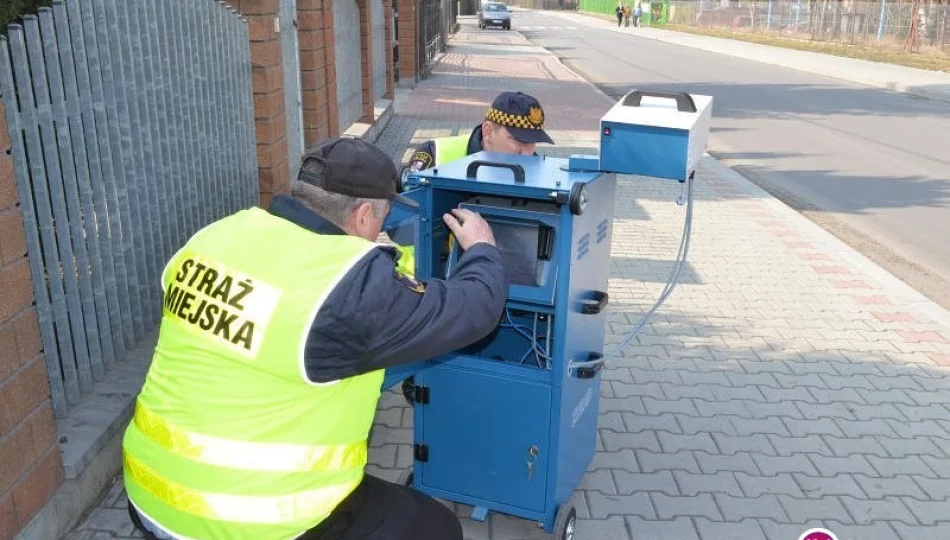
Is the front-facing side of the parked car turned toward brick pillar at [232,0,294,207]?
yes

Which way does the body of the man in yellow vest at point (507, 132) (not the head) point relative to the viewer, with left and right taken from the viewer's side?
facing the viewer and to the right of the viewer

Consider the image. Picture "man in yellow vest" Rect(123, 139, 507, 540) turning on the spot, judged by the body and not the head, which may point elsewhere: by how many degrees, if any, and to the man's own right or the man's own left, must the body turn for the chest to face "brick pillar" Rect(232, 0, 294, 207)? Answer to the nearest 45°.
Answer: approximately 45° to the man's own left

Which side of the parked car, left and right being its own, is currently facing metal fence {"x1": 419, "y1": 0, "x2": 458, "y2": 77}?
front

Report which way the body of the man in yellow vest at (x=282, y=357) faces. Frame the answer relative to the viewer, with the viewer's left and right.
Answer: facing away from the viewer and to the right of the viewer

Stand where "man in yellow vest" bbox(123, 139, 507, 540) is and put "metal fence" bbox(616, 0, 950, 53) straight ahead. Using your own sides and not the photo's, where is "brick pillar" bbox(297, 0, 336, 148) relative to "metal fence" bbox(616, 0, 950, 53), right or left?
left

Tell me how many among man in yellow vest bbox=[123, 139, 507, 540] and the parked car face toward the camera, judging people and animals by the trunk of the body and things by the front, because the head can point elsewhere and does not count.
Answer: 1

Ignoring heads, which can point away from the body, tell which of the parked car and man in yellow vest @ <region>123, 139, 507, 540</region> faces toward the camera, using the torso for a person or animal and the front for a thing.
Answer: the parked car

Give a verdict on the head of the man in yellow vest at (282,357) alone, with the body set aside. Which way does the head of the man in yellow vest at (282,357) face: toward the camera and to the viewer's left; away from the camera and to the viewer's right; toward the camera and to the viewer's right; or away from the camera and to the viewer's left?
away from the camera and to the viewer's right

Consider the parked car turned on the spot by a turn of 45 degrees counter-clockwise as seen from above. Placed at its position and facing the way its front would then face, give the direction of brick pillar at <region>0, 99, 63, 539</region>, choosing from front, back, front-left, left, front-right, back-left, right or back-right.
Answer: front-right

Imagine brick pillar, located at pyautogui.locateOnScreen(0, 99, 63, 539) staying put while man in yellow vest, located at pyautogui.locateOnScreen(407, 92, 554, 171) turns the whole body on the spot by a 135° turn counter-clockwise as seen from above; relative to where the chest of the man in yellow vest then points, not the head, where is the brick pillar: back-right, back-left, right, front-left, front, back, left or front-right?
back-left

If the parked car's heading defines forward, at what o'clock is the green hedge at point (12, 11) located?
The green hedge is roughly at 12 o'clock from the parked car.

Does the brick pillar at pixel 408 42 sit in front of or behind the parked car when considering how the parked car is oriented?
in front

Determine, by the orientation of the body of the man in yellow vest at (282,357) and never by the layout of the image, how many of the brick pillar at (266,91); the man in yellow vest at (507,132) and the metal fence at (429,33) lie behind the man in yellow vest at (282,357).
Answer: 0

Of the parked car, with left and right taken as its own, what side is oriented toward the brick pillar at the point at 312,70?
front

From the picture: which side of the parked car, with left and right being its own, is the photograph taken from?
front
